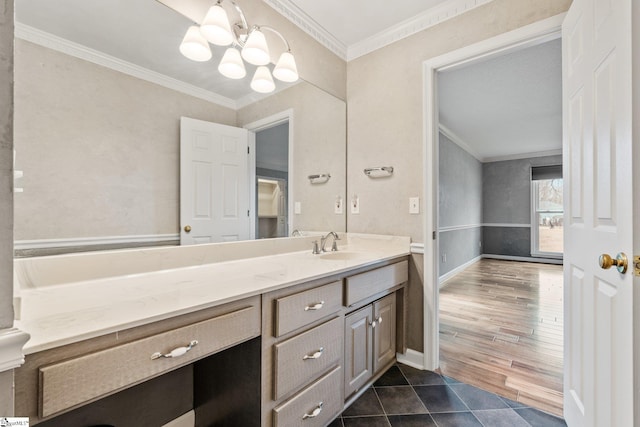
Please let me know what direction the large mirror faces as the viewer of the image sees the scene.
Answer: facing the viewer and to the right of the viewer

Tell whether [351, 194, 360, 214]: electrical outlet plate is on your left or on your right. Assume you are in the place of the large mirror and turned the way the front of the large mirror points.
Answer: on your left

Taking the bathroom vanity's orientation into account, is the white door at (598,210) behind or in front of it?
in front

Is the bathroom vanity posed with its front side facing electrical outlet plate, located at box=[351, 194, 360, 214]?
no

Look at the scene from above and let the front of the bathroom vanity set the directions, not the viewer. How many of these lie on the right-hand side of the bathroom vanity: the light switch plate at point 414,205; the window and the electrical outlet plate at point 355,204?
0

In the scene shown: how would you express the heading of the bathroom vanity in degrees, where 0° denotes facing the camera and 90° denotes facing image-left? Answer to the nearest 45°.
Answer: approximately 315°

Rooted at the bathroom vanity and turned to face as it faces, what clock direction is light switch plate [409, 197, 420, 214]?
The light switch plate is roughly at 10 o'clock from the bathroom vanity.

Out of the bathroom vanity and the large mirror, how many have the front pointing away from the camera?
0

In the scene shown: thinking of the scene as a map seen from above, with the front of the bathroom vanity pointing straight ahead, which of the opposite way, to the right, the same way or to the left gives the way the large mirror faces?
the same way
